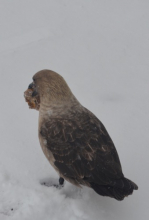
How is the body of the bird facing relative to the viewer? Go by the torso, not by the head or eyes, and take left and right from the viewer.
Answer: facing away from the viewer and to the left of the viewer
